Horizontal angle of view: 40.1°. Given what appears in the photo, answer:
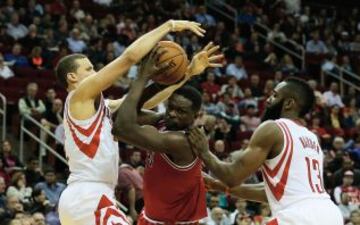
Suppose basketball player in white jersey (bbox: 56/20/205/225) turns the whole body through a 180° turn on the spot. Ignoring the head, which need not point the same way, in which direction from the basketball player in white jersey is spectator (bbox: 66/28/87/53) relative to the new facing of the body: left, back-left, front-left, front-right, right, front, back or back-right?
right

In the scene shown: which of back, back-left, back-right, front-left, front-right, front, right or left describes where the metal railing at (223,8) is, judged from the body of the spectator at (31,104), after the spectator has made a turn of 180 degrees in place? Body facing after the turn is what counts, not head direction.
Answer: front-right

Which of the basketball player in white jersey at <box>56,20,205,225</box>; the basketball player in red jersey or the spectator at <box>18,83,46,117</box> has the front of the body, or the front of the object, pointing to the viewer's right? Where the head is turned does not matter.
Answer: the basketball player in white jersey

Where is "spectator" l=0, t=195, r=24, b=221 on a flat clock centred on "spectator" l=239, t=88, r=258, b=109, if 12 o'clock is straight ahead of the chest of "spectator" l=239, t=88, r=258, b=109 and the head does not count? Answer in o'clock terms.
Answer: "spectator" l=0, t=195, r=24, b=221 is roughly at 1 o'clock from "spectator" l=239, t=88, r=258, b=109.

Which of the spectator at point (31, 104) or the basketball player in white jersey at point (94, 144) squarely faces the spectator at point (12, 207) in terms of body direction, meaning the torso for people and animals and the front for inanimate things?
the spectator at point (31, 104)

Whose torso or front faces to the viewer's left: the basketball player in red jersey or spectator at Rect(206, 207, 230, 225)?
the basketball player in red jersey

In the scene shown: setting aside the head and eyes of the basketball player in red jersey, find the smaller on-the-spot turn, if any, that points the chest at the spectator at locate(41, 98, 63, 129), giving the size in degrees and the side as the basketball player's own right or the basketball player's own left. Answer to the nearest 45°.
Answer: approximately 90° to the basketball player's own right

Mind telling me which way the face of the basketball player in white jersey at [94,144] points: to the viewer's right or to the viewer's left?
to the viewer's right

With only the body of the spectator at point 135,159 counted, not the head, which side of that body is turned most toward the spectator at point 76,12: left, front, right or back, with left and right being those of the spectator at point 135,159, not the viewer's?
back

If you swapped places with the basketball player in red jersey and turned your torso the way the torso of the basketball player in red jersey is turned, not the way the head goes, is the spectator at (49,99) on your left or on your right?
on your right

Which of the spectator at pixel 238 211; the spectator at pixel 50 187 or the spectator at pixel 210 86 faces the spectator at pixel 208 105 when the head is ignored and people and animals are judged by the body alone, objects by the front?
the spectator at pixel 210 86

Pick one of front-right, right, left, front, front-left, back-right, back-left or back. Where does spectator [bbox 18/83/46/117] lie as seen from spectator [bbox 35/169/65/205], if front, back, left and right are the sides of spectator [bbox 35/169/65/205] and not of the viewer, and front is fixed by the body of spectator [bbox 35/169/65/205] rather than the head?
back
